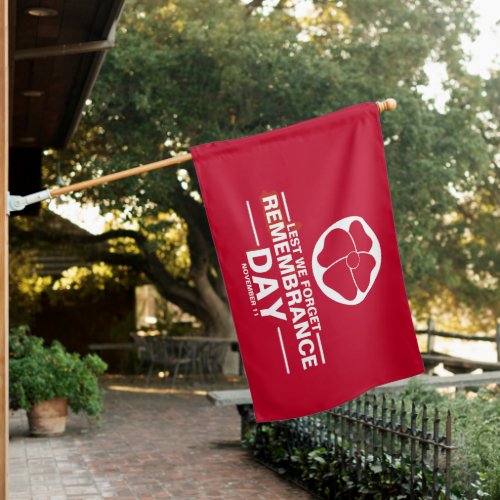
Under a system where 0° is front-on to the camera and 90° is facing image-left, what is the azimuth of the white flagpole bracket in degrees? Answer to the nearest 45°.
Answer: approximately 270°

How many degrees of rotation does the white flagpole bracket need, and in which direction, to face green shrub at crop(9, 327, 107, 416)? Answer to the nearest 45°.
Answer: approximately 90° to its left

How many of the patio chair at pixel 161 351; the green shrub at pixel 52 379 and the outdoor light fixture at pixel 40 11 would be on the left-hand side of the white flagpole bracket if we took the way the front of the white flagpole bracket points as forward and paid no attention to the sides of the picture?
3

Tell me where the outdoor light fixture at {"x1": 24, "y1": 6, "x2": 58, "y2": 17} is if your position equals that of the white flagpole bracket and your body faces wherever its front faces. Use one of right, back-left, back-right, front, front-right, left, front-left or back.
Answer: left

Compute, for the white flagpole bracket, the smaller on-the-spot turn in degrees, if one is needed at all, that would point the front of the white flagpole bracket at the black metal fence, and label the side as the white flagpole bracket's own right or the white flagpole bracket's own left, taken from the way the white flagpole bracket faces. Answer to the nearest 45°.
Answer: approximately 45° to the white flagpole bracket's own left

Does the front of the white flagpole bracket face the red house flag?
yes
